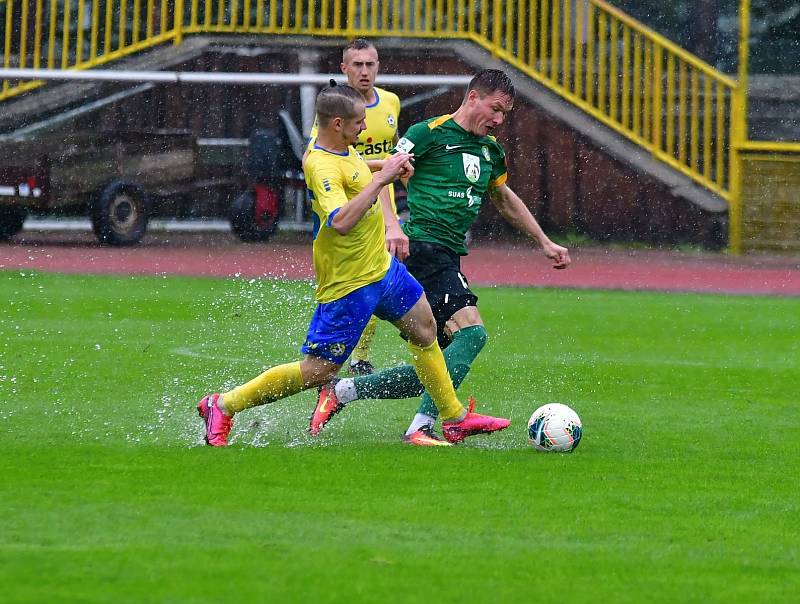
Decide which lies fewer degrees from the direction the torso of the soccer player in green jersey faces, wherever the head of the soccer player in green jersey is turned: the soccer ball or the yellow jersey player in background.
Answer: the soccer ball

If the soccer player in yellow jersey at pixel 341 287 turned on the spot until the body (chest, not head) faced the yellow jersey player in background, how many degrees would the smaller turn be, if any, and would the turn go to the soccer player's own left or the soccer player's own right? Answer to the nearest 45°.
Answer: approximately 90° to the soccer player's own left

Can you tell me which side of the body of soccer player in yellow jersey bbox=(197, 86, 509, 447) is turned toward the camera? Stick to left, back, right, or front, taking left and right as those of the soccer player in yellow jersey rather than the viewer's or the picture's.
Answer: right

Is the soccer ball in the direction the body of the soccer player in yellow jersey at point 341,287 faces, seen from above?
yes

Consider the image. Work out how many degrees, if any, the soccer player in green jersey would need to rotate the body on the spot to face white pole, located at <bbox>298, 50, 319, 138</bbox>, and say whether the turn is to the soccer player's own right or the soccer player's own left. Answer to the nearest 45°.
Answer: approximately 135° to the soccer player's own left

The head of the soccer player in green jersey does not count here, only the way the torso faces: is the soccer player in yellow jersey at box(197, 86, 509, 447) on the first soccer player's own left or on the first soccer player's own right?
on the first soccer player's own right

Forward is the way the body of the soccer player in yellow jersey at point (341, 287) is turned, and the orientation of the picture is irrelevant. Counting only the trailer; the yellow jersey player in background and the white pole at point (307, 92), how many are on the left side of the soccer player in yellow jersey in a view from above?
3

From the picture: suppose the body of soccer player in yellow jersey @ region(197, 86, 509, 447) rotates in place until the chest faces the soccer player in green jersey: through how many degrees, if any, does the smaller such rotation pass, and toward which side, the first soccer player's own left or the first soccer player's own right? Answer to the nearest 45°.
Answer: approximately 45° to the first soccer player's own left

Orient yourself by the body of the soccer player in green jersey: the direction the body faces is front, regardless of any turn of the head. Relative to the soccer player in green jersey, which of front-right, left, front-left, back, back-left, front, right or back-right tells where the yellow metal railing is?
back-left

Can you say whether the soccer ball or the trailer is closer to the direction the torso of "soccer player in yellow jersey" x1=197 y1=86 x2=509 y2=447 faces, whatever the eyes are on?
the soccer ball
